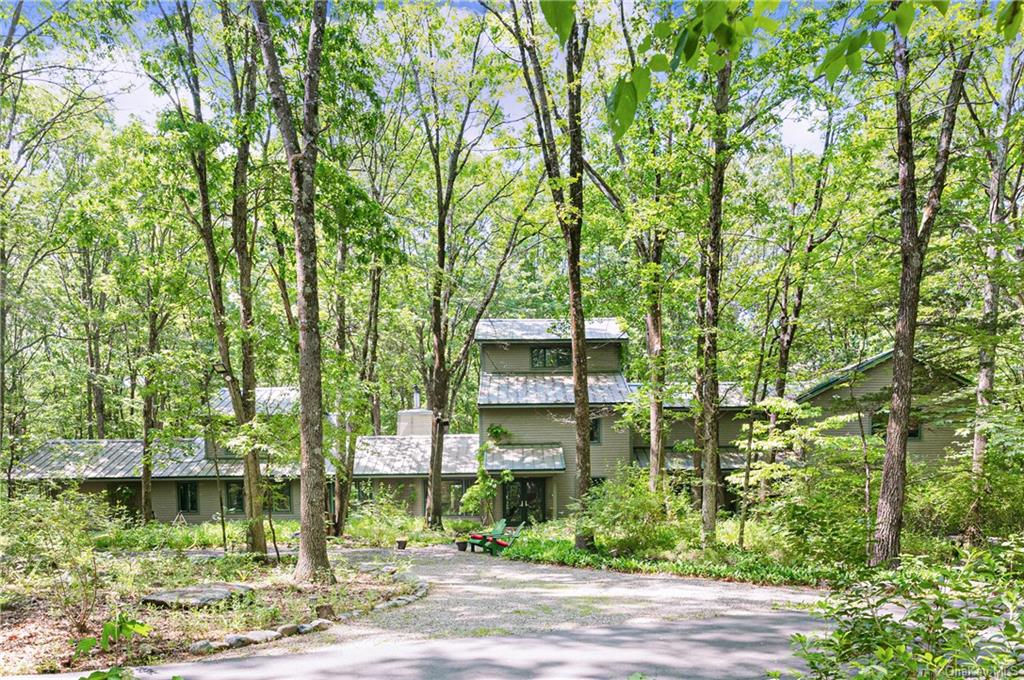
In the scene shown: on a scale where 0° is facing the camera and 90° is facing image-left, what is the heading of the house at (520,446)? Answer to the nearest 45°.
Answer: approximately 0°

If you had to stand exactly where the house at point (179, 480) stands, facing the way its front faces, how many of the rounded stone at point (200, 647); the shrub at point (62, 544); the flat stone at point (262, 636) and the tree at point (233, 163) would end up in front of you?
4

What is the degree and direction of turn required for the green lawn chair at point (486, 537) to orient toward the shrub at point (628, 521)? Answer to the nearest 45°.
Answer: approximately 180°

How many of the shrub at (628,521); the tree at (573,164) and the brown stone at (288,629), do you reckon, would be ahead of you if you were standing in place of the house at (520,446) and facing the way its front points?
3

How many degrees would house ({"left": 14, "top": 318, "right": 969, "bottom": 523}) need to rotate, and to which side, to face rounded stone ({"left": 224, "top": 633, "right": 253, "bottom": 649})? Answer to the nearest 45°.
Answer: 0° — it already faces it

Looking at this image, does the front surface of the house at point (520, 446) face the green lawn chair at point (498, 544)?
yes

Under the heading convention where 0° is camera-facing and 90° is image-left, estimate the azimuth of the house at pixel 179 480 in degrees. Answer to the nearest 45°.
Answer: approximately 0°
